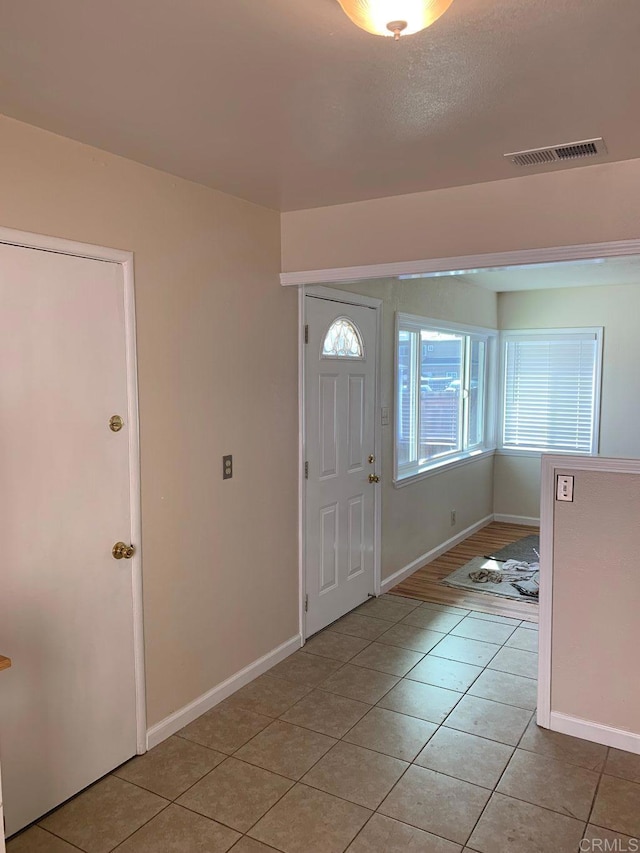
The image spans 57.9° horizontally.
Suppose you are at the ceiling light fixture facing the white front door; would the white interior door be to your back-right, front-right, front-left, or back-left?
front-left

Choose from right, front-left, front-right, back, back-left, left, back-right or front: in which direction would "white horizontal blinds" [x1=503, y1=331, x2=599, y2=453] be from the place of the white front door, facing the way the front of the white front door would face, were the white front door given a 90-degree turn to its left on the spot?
front

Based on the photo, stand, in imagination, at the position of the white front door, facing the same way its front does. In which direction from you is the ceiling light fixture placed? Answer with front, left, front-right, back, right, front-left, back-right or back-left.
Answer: front-right

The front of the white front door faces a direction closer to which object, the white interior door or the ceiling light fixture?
the ceiling light fixture

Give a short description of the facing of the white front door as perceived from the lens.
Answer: facing the viewer and to the right of the viewer

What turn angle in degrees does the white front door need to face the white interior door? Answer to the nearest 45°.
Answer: approximately 90° to its right
